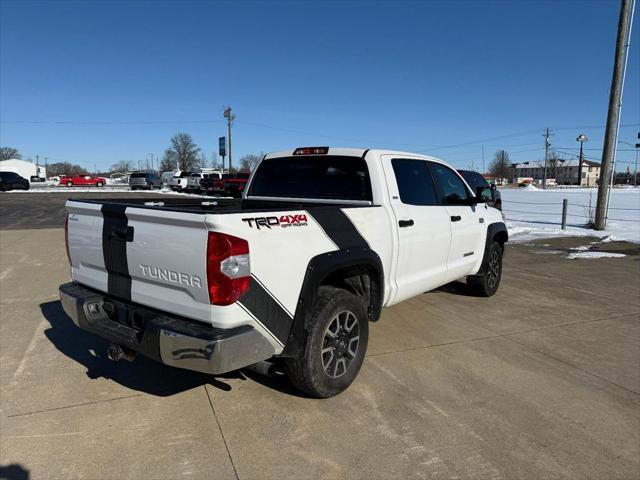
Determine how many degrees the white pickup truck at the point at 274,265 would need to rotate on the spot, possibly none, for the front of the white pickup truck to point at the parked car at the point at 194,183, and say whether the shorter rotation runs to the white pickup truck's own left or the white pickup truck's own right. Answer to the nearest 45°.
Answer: approximately 45° to the white pickup truck's own left

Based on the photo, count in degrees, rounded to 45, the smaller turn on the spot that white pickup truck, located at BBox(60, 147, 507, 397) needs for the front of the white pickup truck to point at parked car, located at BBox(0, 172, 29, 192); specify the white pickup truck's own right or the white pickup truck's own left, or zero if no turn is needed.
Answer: approximately 90° to the white pickup truck's own left

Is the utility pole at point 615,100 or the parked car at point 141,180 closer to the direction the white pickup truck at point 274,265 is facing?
the utility pole

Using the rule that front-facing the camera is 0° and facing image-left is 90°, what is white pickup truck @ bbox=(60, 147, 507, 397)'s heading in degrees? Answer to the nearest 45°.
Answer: approximately 225°

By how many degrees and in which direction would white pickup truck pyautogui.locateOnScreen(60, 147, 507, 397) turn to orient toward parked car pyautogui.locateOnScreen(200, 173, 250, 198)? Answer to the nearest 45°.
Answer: approximately 45° to its left
